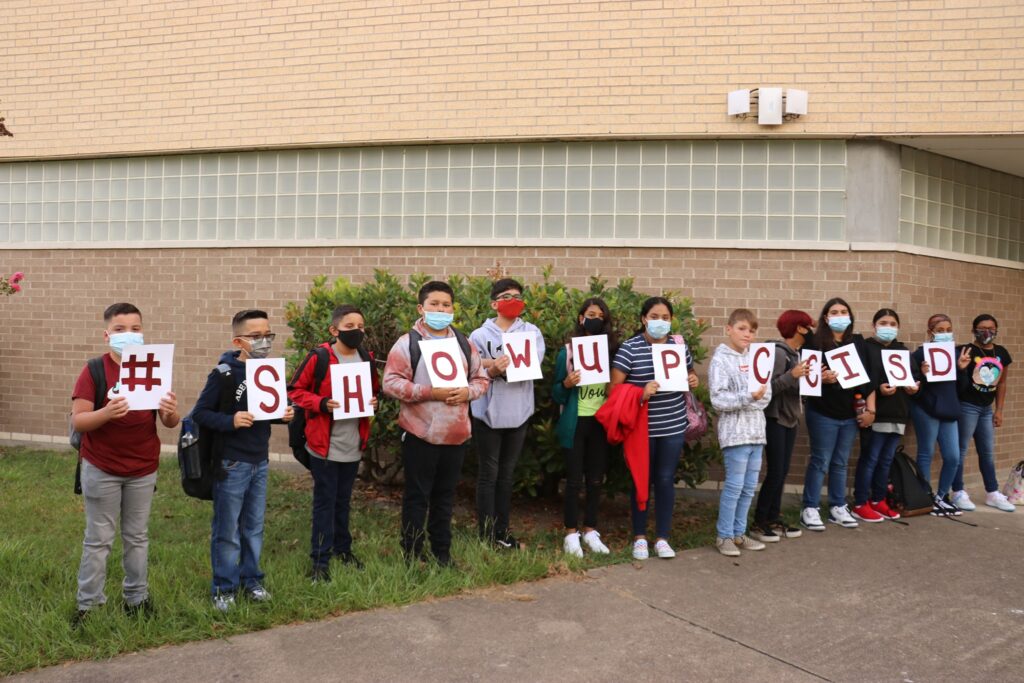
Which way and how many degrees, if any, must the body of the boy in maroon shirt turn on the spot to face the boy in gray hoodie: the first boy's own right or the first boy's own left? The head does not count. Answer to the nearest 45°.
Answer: approximately 45° to the first boy's own left

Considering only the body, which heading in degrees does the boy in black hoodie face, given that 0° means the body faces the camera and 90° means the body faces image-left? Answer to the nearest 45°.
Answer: approximately 315°

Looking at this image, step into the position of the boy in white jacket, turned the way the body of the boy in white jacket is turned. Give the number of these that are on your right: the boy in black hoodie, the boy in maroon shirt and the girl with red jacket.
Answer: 3

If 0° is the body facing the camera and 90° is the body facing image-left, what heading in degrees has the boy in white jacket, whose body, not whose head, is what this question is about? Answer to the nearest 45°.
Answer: approximately 315°

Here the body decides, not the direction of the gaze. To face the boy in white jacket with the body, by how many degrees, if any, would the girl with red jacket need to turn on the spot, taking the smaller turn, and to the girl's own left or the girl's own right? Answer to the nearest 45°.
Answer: approximately 45° to the girl's own left

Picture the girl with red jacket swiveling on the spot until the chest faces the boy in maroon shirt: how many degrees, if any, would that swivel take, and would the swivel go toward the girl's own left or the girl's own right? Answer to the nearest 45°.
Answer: approximately 90° to the girl's own right

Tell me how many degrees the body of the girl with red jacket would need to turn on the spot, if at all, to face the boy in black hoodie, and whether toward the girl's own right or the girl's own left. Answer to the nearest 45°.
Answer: approximately 90° to the girl's own right

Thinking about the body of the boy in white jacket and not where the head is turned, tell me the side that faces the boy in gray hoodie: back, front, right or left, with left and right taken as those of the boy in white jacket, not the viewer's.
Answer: right

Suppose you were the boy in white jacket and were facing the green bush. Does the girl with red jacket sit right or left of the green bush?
left

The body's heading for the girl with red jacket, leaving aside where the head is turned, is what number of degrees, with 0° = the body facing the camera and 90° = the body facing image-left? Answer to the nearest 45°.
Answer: approximately 315°
